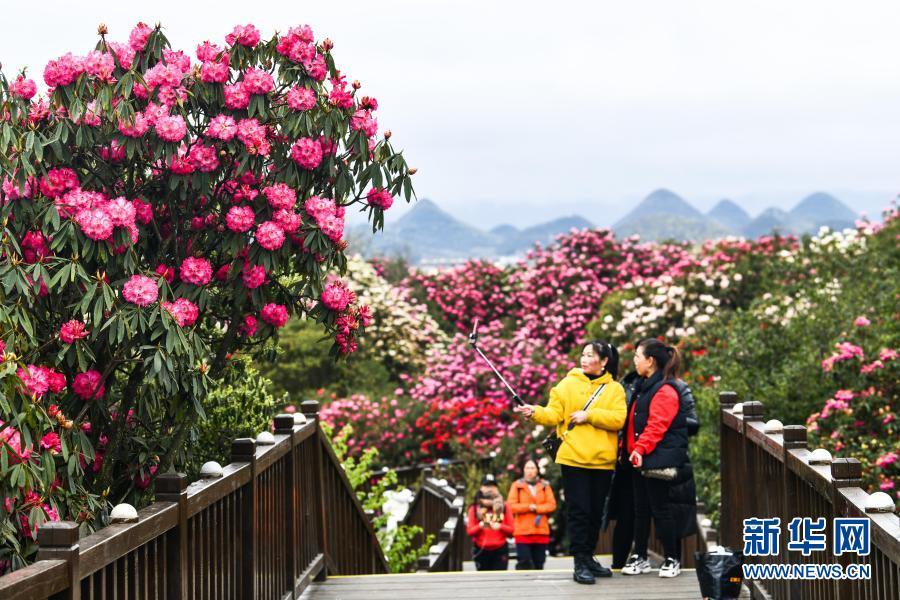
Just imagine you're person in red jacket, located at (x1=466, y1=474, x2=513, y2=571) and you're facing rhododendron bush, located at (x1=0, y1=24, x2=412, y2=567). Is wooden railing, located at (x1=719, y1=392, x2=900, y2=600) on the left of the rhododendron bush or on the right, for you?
left

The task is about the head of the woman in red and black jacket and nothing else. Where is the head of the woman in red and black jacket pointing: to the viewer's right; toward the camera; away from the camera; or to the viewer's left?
to the viewer's left

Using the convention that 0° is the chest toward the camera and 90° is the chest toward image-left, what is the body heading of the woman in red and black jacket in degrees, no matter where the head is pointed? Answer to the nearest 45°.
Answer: approximately 90°
